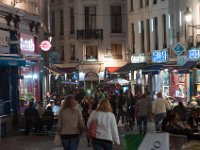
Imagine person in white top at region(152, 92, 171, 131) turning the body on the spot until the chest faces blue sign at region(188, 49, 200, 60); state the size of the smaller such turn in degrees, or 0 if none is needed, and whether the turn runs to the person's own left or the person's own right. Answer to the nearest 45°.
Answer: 0° — they already face it

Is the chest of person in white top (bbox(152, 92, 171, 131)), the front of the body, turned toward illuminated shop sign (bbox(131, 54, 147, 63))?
yes

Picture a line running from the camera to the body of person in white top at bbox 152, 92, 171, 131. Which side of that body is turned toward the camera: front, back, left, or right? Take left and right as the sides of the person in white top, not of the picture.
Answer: back

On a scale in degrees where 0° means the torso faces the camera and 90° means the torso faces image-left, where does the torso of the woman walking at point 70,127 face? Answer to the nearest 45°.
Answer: approximately 180°

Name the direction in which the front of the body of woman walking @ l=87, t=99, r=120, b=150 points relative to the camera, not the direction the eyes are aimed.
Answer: away from the camera
